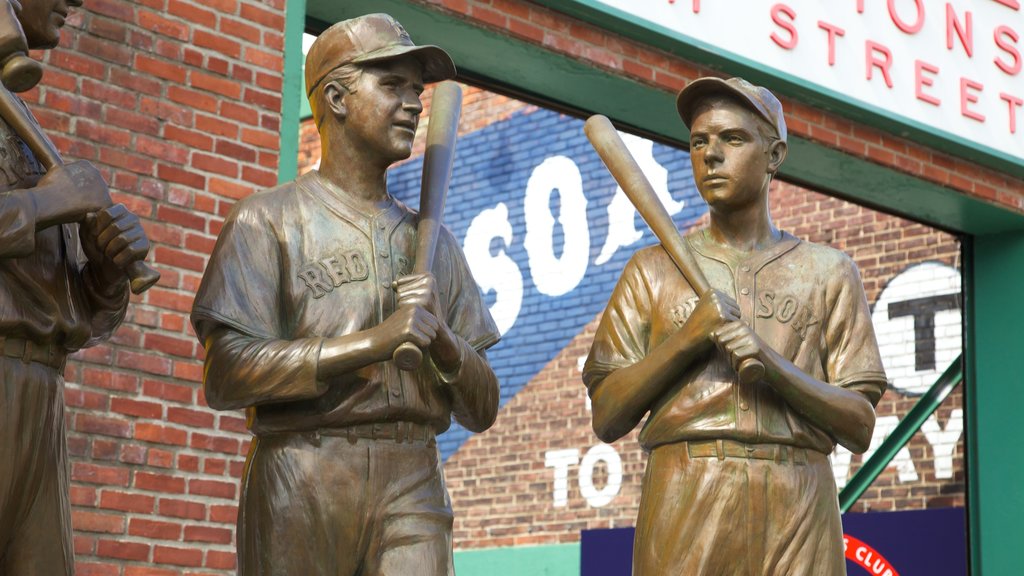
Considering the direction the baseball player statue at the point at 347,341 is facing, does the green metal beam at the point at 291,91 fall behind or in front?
behind

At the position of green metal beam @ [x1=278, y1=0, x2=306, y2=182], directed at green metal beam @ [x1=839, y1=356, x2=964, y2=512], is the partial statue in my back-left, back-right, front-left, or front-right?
back-right

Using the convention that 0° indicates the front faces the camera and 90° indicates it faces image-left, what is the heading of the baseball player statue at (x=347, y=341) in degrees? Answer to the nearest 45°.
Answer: approximately 315°

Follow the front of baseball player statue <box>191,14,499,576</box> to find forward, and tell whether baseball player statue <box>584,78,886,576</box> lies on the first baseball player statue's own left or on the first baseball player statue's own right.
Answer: on the first baseball player statue's own left

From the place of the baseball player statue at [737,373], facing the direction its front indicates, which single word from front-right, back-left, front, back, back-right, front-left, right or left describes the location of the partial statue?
front-right

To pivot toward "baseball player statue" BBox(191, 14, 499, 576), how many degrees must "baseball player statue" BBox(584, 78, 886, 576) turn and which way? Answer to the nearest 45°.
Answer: approximately 45° to its right

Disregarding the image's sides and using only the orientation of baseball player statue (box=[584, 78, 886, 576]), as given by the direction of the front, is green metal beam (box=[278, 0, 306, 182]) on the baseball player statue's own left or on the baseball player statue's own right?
on the baseball player statue's own right

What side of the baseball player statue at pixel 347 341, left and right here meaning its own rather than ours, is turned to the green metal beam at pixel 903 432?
left

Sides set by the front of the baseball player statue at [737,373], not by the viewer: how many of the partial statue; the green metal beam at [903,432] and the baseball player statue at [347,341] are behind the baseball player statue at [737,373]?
1

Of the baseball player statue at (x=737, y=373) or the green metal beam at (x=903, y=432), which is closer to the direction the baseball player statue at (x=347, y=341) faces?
the baseball player statue

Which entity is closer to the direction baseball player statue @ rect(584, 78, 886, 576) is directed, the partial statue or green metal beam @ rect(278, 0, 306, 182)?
the partial statue
